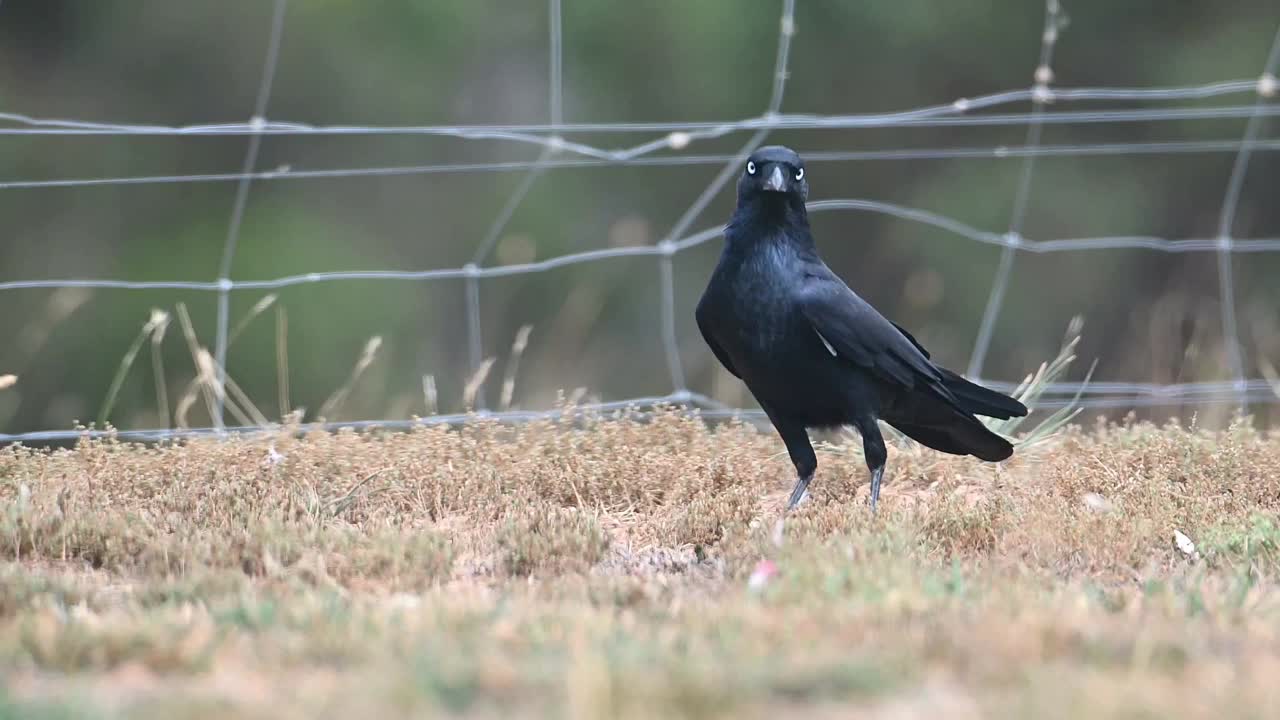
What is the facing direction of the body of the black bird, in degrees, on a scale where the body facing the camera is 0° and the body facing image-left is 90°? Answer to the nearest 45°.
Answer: approximately 45°
